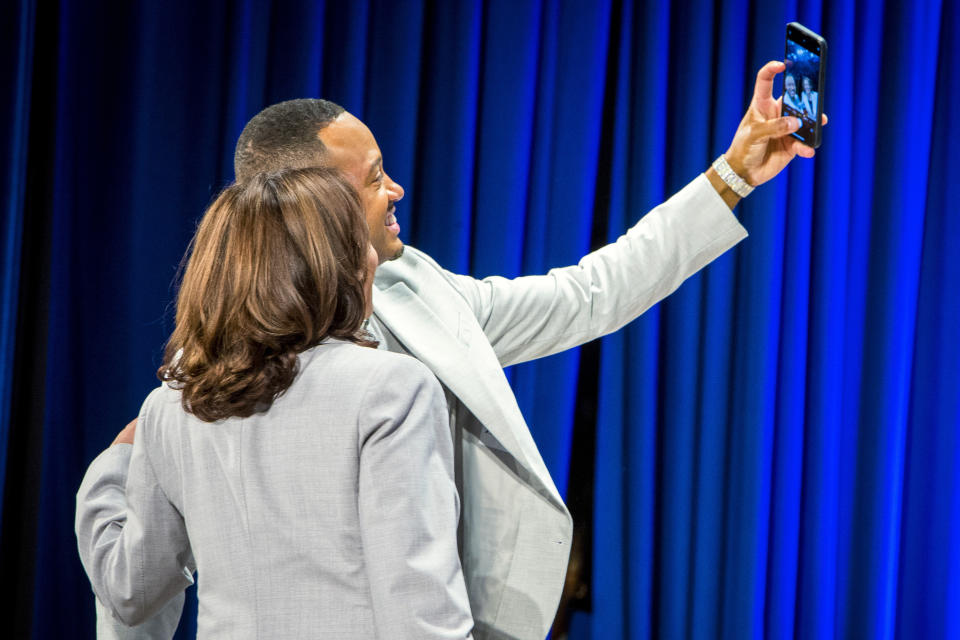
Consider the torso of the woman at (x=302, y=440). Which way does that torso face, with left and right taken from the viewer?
facing away from the viewer and to the right of the viewer

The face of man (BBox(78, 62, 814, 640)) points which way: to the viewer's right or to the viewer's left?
to the viewer's right

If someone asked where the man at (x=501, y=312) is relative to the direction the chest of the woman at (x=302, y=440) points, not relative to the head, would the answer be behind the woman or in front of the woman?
in front
